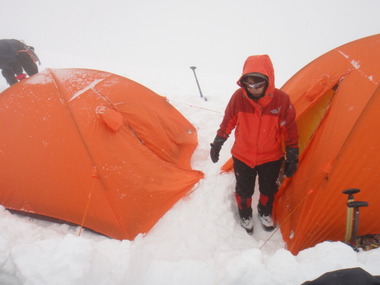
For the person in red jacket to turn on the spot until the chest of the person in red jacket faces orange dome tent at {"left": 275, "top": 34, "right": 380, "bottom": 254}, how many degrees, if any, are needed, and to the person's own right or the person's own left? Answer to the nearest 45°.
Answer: approximately 90° to the person's own left

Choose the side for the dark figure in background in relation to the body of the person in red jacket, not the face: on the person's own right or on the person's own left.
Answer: on the person's own right

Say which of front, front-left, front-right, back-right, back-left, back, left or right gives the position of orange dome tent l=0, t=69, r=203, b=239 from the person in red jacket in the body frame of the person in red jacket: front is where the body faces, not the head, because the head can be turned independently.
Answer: right

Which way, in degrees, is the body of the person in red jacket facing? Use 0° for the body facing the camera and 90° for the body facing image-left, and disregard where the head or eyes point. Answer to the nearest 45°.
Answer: approximately 0°

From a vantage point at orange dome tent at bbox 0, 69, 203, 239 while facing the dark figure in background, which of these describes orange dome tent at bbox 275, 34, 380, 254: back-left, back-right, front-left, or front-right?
back-right
